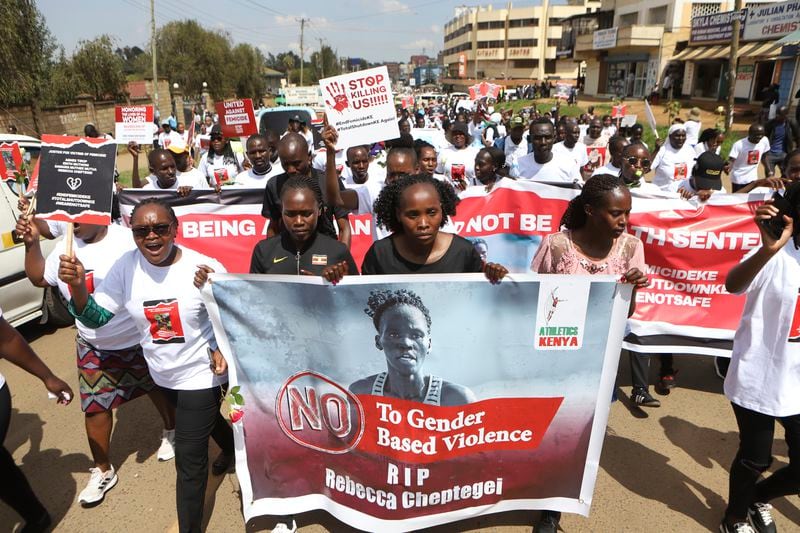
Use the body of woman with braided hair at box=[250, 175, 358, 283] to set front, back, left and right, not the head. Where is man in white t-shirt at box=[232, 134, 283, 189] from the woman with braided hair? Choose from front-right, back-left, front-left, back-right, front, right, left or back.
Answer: back

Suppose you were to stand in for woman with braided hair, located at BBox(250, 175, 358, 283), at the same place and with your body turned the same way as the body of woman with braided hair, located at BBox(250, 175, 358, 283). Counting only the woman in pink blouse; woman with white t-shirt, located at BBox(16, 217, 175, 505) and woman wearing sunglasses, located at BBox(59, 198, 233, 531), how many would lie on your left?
1

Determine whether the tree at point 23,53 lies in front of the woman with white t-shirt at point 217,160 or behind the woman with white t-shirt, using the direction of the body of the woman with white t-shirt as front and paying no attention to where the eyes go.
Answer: behind

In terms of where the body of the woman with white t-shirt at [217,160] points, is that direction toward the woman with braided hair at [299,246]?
yes

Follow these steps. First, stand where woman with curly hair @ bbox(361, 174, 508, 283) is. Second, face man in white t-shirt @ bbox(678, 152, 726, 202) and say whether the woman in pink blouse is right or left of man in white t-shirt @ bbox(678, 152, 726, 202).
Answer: right

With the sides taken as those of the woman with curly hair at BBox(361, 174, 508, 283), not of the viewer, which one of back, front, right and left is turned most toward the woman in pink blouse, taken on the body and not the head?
left

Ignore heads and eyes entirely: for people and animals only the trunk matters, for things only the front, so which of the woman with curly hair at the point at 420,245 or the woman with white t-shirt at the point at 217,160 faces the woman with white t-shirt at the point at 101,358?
the woman with white t-shirt at the point at 217,160

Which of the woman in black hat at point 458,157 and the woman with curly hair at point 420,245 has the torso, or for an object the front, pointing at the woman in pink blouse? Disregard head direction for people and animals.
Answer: the woman in black hat

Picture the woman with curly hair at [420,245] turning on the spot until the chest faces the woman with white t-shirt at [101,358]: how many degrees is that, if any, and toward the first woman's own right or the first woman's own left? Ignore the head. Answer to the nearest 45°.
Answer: approximately 90° to the first woman's own right

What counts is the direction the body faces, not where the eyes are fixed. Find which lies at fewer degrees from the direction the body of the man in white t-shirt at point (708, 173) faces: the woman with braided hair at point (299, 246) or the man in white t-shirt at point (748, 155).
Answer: the woman with braided hair

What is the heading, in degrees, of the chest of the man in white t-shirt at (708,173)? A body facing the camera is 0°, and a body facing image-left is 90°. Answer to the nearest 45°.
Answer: approximately 0°

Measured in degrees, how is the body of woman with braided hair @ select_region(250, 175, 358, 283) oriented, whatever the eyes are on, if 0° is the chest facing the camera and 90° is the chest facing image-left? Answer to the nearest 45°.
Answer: approximately 0°
